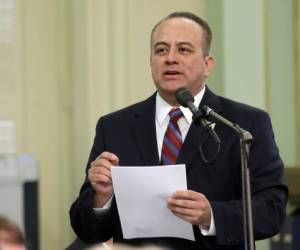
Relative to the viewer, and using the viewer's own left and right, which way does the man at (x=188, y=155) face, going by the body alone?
facing the viewer
